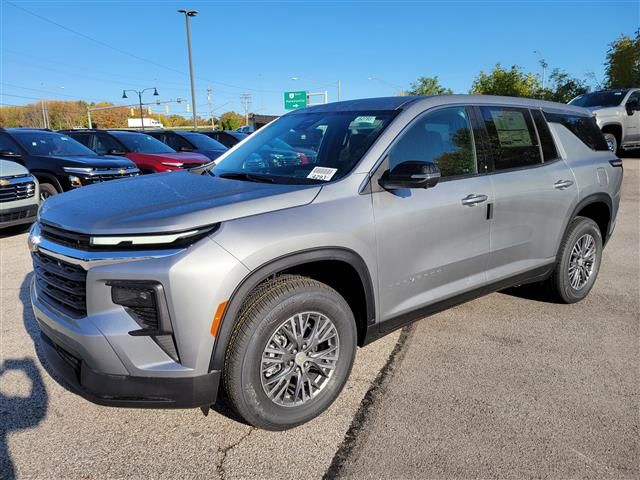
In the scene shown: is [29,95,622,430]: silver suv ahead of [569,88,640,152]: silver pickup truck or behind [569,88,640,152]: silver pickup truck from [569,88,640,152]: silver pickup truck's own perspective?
ahead

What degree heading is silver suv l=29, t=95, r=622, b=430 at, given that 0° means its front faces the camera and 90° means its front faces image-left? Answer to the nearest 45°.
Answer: approximately 45°

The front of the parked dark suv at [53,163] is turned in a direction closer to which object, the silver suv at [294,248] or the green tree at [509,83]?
the silver suv

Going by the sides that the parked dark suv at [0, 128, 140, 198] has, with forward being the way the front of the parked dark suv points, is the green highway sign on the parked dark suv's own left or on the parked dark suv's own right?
on the parked dark suv's own left

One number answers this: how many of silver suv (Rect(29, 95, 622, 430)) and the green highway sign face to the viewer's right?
0

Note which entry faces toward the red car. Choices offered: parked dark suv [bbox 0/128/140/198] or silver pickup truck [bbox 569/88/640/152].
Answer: the silver pickup truck

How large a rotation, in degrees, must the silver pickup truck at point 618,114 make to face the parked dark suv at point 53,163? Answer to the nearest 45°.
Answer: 0° — it already faces it

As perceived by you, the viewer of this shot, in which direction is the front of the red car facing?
facing the viewer and to the right of the viewer

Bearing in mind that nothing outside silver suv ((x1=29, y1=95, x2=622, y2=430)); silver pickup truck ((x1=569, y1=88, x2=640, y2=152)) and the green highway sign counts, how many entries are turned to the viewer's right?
0

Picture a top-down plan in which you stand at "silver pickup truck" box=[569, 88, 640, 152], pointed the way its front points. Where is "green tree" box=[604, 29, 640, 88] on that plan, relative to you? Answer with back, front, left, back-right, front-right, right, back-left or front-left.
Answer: back-right

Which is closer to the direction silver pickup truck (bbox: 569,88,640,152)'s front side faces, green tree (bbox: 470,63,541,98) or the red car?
the red car

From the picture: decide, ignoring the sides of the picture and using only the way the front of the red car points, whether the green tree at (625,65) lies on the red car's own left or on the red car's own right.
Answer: on the red car's own left

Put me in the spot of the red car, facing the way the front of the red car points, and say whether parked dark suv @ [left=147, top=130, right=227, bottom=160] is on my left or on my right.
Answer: on my left

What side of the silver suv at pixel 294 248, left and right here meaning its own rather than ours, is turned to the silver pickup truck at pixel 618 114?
back

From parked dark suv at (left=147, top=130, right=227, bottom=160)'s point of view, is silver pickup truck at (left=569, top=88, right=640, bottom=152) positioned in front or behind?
in front

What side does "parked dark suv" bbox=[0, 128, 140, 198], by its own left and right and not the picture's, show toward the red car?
left

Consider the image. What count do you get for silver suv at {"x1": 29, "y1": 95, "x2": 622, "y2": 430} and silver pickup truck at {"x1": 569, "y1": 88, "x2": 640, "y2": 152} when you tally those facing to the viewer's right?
0

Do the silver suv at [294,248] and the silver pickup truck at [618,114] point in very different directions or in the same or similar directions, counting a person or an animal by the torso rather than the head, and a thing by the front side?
same or similar directions
